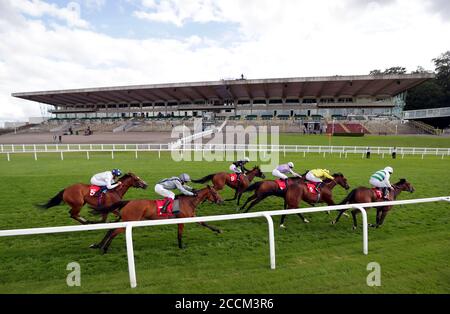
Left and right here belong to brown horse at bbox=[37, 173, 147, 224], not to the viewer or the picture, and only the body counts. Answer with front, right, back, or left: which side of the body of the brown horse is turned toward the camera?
right

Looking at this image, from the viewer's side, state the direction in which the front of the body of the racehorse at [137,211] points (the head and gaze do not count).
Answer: to the viewer's right

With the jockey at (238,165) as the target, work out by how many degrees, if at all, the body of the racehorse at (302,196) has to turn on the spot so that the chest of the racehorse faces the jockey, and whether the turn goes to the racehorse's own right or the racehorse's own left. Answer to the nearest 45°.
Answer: approximately 135° to the racehorse's own left

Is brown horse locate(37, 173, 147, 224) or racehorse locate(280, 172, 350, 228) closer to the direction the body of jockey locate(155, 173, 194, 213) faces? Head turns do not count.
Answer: the racehorse

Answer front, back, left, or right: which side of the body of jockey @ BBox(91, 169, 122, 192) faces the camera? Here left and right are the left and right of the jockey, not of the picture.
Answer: right

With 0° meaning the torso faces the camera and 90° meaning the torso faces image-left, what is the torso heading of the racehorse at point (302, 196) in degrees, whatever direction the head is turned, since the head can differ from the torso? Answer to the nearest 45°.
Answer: approximately 270°

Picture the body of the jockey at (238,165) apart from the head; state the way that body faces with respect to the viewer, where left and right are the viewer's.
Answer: facing to the right of the viewer

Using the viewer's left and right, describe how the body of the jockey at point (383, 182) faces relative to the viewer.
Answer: facing to the right of the viewer

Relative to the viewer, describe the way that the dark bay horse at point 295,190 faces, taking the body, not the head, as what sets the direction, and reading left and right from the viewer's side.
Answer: facing to the right of the viewer

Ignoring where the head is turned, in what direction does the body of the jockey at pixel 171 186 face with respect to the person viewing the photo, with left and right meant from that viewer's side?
facing to the right of the viewer

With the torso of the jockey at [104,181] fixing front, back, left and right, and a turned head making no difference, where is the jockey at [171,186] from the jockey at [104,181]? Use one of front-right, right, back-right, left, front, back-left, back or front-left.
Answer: front-right
